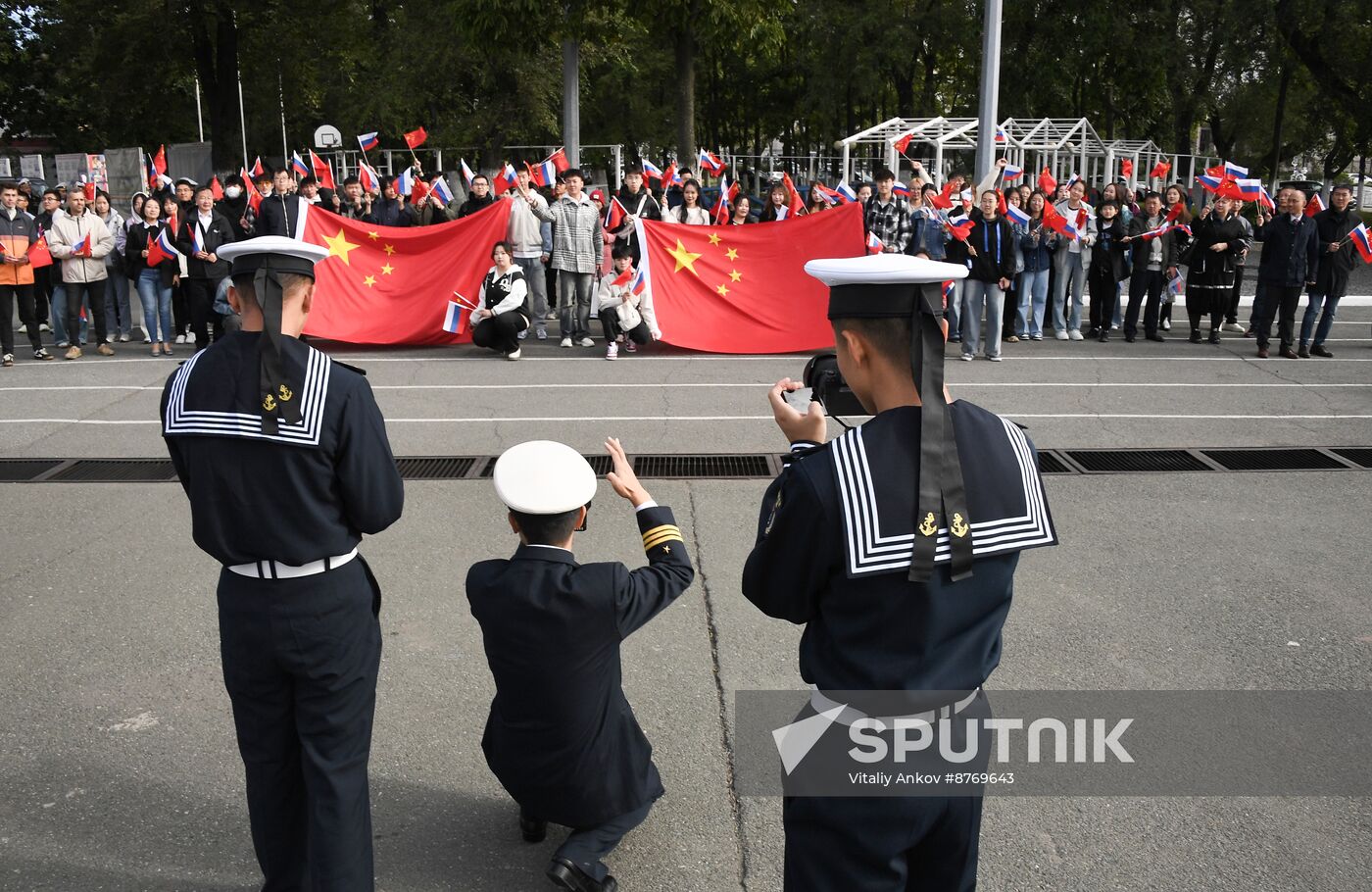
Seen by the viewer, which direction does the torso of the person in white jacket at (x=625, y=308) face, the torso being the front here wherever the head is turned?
toward the camera

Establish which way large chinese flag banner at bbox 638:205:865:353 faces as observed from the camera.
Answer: facing the viewer

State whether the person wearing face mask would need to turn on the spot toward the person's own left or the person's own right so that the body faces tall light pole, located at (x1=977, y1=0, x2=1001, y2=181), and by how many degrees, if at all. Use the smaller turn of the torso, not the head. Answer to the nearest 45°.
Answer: approximately 90° to the person's own left

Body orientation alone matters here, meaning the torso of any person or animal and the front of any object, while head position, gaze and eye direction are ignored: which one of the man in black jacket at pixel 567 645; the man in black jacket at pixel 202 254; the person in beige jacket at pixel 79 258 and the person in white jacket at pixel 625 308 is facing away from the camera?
the man in black jacket at pixel 567 645

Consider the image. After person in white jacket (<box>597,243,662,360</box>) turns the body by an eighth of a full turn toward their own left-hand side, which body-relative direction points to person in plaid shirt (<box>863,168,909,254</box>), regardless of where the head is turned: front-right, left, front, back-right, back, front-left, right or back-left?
front-left

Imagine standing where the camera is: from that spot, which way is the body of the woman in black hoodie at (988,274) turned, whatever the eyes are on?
toward the camera

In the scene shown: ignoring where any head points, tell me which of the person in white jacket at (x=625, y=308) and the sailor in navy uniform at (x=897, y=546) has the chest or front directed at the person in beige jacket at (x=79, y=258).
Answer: the sailor in navy uniform

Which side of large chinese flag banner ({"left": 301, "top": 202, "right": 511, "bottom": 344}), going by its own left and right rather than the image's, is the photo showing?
front
